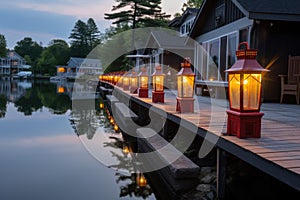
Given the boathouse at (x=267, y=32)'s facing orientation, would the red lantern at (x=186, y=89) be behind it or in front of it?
in front

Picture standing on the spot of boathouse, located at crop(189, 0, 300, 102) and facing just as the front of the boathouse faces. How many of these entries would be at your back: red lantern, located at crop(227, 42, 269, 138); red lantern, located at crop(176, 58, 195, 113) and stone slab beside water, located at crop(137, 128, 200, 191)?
0

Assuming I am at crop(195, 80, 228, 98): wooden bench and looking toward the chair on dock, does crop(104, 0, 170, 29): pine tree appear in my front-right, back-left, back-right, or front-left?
back-left

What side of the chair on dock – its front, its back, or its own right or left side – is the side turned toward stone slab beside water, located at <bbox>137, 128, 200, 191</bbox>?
front

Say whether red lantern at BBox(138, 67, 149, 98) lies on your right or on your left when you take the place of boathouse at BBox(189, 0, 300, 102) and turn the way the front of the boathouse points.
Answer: on your right

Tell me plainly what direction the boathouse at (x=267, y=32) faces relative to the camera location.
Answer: facing the viewer and to the left of the viewer

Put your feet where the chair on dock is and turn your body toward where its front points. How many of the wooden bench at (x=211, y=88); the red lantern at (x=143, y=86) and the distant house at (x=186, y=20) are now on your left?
0

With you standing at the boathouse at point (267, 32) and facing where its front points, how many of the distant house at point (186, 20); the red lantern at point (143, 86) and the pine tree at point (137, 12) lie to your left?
0

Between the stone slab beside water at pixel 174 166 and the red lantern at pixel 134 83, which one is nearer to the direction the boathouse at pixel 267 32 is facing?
the stone slab beside water

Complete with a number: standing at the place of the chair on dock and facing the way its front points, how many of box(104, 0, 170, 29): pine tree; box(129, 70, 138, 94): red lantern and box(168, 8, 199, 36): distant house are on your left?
0

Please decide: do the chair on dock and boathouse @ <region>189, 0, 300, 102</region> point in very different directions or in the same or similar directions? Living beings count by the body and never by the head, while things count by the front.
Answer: same or similar directions

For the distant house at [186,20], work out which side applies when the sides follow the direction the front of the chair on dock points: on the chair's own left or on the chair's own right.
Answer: on the chair's own right

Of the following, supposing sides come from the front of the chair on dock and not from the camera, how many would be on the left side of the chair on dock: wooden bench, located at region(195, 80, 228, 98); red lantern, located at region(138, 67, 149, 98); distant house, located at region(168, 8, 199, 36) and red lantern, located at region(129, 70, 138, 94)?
0

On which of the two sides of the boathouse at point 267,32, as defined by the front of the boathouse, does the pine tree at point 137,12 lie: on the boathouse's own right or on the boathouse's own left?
on the boathouse's own right

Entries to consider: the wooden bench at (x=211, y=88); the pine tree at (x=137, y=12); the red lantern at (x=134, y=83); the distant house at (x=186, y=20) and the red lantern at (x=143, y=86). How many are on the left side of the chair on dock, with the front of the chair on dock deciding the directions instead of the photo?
0

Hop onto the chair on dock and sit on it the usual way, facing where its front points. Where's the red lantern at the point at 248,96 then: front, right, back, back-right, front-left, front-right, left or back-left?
front-left

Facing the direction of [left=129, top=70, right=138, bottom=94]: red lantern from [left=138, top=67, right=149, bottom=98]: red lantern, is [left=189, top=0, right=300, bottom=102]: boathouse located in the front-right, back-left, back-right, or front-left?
back-right

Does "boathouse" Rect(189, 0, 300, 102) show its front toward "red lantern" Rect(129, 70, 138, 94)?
no

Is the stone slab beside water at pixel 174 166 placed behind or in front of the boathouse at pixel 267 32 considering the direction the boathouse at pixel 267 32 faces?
in front
